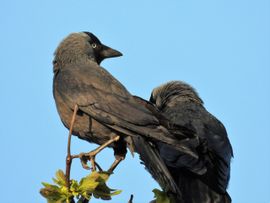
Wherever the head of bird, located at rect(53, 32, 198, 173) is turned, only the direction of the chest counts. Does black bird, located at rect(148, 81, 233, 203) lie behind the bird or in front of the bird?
behind

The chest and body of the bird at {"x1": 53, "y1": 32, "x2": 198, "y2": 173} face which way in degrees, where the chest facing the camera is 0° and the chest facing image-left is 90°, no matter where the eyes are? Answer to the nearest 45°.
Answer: approximately 90°
